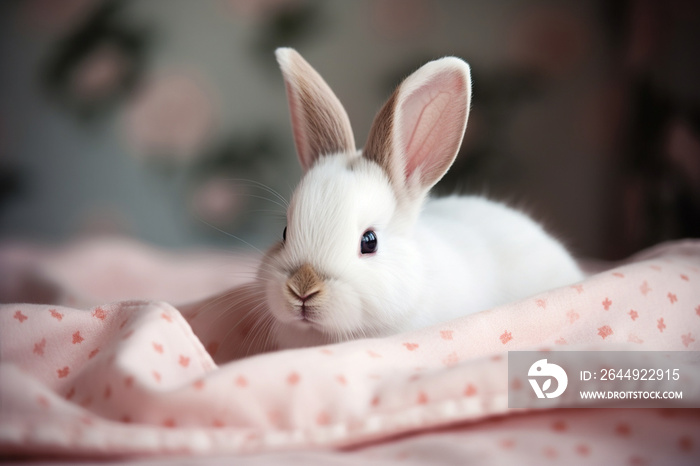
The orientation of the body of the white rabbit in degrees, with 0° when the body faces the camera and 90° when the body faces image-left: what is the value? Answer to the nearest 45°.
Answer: approximately 45°

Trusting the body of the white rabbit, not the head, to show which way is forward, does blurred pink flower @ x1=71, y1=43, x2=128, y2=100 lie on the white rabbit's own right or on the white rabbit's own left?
on the white rabbit's own right

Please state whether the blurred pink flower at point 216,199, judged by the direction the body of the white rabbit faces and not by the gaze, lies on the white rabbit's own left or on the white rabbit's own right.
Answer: on the white rabbit's own right

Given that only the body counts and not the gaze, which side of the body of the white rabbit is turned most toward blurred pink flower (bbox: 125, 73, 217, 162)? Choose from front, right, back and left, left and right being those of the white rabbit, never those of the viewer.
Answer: right
